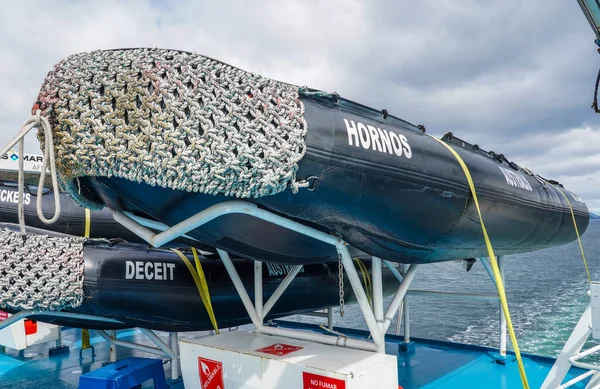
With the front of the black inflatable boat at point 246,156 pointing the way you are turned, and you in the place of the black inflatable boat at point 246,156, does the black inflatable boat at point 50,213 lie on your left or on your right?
on your right

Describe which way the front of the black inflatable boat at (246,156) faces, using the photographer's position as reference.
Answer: facing the viewer and to the left of the viewer
